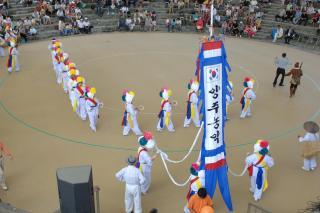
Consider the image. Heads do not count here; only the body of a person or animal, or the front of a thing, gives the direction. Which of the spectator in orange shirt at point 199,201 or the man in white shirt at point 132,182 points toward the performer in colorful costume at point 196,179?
the spectator in orange shirt

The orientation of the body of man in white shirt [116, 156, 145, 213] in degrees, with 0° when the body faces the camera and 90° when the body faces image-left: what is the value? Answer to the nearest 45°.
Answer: approximately 180°

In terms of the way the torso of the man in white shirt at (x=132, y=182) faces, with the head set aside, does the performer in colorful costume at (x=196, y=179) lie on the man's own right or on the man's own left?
on the man's own right

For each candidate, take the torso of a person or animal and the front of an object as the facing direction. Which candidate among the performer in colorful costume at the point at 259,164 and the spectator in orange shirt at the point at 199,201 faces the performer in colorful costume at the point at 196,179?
the spectator in orange shirt

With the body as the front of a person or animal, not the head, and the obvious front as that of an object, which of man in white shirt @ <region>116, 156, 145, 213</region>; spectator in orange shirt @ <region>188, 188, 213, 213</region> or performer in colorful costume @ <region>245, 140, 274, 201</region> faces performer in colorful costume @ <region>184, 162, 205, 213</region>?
the spectator in orange shirt

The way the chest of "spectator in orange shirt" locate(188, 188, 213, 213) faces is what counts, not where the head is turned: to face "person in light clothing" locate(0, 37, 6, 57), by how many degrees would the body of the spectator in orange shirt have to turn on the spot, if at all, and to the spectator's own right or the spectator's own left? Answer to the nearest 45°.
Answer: approximately 45° to the spectator's own left
